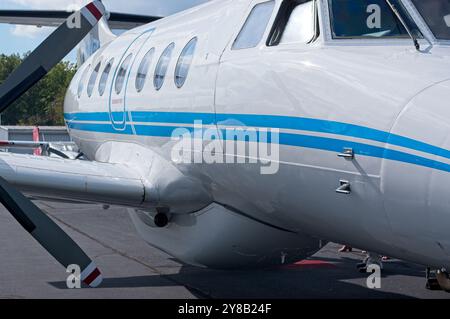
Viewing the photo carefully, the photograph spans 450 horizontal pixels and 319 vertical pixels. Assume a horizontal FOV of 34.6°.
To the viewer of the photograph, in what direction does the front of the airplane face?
facing the viewer and to the right of the viewer
